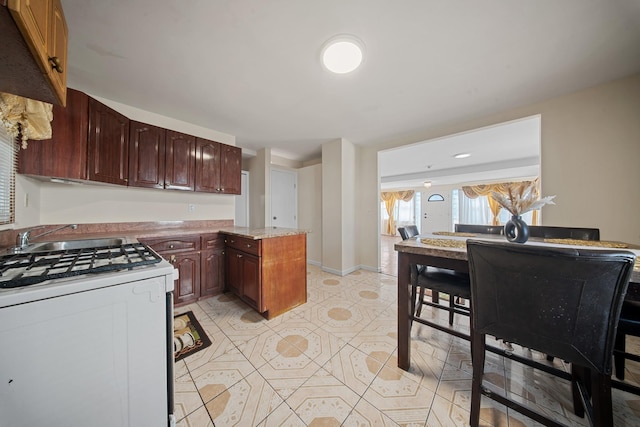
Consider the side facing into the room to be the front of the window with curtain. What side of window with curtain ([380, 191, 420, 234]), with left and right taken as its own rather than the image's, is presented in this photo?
front

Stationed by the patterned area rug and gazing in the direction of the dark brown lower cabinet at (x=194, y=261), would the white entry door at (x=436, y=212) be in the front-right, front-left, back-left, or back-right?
front-right

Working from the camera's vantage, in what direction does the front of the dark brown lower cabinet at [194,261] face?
facing the viewer and to the right of the viewer

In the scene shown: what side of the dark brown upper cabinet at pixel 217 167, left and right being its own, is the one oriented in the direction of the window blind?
right

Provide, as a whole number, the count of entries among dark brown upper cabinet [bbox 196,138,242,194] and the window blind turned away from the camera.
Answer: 0

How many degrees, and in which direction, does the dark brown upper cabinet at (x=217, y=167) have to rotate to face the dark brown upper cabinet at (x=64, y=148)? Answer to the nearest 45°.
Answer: approximately 90° to its right

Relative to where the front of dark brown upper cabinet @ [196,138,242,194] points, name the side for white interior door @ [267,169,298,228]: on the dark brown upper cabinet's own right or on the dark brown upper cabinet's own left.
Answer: on the dark brown upper cabinet's own left

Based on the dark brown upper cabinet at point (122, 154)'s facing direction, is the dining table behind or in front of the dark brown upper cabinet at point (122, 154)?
in front

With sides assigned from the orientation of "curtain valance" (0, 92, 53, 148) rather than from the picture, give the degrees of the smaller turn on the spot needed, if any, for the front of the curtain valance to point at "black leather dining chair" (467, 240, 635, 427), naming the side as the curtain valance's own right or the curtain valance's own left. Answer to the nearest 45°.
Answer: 0° — it already faces it

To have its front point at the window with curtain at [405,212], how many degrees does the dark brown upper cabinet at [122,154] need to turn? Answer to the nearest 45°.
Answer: approximately 45° to its left

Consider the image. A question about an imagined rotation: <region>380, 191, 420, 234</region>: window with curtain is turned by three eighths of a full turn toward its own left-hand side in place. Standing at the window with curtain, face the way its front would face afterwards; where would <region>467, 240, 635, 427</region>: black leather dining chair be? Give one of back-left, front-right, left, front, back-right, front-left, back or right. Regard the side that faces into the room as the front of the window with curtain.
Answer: back-right

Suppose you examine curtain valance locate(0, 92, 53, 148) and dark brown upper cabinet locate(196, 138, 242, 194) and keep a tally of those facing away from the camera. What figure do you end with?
0

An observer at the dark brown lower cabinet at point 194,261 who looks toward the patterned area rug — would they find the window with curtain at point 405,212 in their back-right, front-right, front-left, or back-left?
back-left

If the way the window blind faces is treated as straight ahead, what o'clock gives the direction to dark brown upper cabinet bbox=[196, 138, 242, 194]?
The dark brown upper cabinet is roughly at 10 o'clock from the window blind.

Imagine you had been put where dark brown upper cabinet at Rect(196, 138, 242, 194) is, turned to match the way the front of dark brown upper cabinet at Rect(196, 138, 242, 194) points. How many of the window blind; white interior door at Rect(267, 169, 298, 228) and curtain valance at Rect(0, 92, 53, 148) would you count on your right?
2

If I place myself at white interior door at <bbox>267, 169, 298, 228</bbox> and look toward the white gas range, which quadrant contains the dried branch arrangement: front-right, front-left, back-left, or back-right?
front-left

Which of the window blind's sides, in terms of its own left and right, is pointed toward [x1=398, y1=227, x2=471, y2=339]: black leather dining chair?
front

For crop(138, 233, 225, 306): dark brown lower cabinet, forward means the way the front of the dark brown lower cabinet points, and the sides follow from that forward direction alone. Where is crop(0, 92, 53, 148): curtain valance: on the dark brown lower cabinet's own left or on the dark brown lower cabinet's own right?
on the dark brown lower cabinet's own right

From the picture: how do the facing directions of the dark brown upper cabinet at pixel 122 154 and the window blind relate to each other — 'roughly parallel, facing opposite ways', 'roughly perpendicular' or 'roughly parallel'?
roughly parallel
